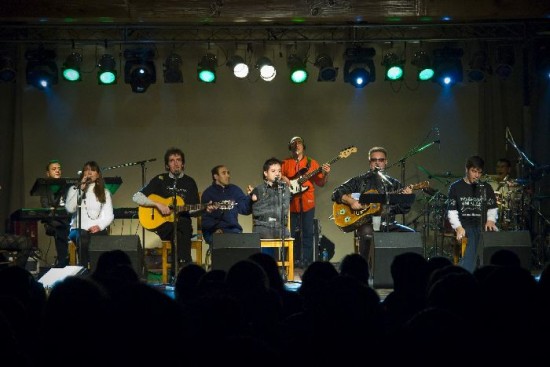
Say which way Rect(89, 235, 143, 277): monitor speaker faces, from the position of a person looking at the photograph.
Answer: facing away from the viewer

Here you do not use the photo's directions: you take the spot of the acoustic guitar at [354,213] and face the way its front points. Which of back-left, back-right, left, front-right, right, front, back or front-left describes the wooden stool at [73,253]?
right

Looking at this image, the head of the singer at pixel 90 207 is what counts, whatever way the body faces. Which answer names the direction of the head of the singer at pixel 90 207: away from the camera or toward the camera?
toward the camera

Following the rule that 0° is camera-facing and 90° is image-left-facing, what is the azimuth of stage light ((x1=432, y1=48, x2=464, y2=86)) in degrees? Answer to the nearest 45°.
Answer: approximately 0°

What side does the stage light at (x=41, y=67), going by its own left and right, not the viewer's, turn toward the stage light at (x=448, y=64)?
left

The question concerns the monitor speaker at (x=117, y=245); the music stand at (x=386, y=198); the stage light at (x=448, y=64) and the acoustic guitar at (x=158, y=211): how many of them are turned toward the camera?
2

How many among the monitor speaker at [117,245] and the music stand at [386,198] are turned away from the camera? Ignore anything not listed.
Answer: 2

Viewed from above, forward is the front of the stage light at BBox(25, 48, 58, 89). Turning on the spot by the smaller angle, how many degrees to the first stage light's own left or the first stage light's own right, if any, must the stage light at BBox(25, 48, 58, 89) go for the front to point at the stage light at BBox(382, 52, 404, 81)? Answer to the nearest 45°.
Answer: approximately 90° to the first stage light's own left

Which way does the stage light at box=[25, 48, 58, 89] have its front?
toward the camera

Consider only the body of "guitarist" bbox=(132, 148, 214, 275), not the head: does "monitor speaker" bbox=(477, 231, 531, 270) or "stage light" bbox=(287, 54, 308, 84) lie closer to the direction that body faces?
the monitor speaker

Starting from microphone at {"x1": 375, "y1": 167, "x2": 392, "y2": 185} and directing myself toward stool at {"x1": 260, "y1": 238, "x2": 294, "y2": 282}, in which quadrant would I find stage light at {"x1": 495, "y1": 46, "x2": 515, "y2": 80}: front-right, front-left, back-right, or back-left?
back-right

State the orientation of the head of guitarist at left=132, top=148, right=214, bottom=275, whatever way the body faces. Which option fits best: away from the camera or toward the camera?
toward the camera

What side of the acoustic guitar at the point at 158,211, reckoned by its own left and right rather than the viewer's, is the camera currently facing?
front

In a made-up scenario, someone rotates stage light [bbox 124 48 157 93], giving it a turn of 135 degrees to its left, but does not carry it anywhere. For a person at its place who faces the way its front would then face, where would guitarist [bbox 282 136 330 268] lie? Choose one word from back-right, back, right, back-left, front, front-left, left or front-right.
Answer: front-right

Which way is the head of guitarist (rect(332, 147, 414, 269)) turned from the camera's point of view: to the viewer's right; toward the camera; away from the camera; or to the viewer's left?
toward the camera

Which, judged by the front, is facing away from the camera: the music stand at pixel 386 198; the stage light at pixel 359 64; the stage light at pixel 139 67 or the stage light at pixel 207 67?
the music stand

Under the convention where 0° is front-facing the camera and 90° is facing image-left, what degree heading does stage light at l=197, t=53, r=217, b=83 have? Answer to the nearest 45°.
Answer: approximately 0°

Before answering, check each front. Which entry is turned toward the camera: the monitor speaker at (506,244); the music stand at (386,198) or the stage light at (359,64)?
the stage light

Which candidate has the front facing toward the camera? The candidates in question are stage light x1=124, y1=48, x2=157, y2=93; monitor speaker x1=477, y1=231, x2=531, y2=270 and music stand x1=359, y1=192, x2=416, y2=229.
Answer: the stage light

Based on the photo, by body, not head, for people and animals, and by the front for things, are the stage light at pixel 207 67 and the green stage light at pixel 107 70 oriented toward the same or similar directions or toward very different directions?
same or similar directions

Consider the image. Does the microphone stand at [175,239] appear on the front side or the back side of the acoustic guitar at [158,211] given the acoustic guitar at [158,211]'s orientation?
on the front side

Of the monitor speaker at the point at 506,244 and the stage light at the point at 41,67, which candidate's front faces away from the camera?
the monitor speaker
